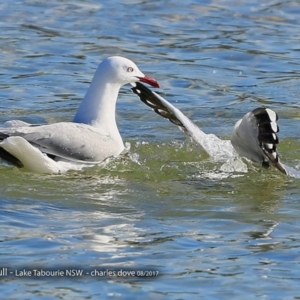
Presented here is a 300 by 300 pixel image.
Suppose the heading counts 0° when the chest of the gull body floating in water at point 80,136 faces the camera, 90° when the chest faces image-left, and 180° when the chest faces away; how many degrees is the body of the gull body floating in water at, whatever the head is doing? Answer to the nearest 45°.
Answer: approximately 270°

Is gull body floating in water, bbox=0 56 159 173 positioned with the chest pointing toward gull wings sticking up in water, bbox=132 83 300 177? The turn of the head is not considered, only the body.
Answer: yes
